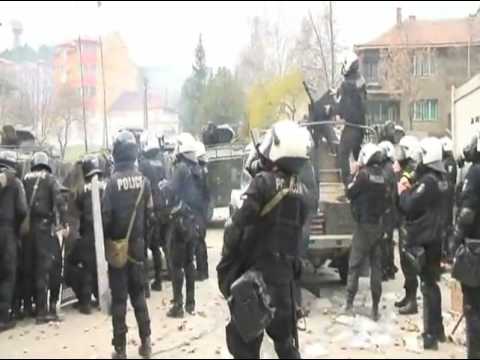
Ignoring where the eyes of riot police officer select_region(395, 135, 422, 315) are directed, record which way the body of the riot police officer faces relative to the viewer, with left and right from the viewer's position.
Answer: facing to the left of the viewer

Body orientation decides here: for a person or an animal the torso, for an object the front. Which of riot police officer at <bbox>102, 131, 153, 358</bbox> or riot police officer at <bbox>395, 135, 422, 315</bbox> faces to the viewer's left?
riot police officer at <bbox>395, 135, 422, 315</bbox>

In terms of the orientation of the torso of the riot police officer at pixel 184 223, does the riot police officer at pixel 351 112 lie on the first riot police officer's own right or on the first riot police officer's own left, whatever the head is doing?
on the first riot police officer's own right

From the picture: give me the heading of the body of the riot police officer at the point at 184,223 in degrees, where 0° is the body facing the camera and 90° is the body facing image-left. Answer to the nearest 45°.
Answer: approximately 135°

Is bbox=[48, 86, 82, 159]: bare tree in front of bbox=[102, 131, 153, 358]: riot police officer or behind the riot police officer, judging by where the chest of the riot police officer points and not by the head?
in front

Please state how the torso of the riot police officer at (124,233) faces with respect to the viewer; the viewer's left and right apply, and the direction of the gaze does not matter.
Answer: facing away from the viewer

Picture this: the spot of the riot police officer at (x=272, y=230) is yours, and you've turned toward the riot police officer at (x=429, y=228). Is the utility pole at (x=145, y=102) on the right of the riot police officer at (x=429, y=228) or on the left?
left

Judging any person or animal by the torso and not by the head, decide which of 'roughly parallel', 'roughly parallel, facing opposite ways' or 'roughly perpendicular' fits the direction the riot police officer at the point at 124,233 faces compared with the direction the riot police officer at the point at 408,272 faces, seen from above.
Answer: roughly perpendicular

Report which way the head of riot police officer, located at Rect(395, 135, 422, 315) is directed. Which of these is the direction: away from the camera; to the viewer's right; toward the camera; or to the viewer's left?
to the viewer's left

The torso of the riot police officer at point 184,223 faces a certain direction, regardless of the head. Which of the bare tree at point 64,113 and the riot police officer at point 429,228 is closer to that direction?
the bare tree
